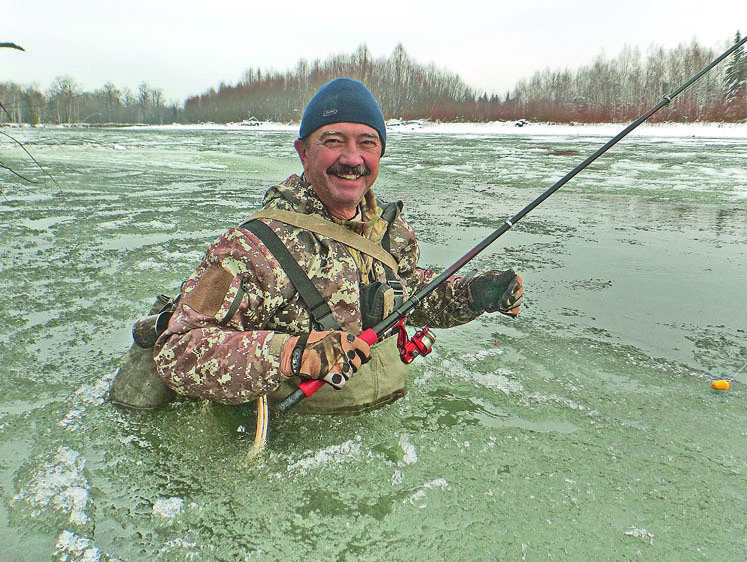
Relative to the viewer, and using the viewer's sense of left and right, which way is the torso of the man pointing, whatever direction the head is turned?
facing the viewer and to the right of the viewer
